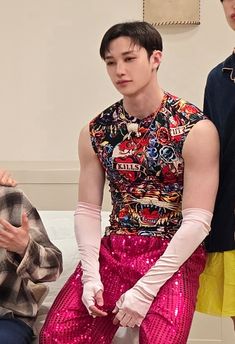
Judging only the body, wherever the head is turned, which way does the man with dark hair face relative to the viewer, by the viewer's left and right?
facing the viewer and to the left of the viewer

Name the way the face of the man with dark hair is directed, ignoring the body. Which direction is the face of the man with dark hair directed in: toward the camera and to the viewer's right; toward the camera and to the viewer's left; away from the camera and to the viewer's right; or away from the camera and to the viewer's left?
toward the camera and to the viewer's left
